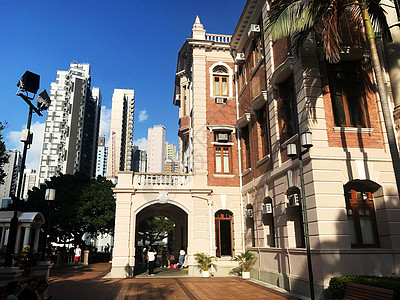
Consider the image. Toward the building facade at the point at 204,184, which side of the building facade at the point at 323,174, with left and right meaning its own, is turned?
right

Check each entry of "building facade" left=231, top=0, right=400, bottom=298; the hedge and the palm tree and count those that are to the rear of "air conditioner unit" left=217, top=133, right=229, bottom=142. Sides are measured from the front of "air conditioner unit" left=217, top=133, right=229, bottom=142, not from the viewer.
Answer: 0

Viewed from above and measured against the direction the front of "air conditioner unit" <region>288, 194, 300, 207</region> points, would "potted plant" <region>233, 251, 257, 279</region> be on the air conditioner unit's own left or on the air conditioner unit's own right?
on the air conditioner unit's own right

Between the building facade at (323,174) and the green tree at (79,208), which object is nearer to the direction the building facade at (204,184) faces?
the building facade

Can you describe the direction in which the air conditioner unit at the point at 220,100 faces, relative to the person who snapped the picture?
facing the viewer

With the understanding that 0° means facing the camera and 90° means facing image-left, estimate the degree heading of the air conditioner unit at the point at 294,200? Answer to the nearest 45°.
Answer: approximately 45°

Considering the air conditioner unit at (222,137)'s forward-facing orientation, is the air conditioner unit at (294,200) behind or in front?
in front

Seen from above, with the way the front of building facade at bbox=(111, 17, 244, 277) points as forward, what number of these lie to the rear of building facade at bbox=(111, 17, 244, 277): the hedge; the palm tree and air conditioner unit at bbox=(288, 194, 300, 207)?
0

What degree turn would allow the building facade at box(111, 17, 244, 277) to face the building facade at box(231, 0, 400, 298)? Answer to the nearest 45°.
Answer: approximately 45° to its left

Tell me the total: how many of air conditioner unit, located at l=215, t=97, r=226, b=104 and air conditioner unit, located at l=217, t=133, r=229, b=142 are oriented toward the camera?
2

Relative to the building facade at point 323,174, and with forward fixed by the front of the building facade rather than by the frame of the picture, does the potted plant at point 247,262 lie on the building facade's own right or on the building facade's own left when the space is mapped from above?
on the building facade's own right
